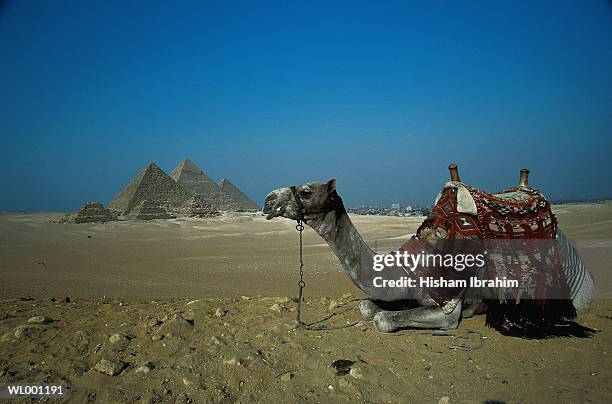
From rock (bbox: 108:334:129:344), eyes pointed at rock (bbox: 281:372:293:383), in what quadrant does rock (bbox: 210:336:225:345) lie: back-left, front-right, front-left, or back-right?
front-left

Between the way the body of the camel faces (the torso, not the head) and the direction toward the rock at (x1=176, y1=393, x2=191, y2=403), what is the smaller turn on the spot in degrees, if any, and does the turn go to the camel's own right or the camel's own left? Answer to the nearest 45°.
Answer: approximately 45° to the camel's own left

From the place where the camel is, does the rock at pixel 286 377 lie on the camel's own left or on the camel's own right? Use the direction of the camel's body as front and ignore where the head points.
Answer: on the camel's own left

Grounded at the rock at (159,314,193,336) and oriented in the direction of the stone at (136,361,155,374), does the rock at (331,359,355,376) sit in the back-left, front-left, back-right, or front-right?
front-left

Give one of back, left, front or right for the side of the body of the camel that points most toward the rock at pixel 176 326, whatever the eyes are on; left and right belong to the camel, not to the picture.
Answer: front

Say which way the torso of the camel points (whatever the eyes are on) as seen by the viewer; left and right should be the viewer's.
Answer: facing to the left of the viewer

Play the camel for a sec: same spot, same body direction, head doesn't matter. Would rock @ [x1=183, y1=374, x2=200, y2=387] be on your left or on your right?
on your left

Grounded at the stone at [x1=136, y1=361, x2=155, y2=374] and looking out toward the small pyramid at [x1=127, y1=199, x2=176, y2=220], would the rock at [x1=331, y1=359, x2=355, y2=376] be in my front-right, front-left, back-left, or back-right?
back-right

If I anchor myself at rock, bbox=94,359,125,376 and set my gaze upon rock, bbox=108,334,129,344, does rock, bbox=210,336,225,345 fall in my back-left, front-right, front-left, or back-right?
front-right

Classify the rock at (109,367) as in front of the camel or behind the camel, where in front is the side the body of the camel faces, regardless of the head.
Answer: in front

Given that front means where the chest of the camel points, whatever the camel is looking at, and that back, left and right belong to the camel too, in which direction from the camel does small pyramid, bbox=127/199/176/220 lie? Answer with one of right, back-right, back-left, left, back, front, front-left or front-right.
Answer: front-right

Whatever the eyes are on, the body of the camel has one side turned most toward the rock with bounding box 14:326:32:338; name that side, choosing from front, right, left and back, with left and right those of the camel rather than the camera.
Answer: front

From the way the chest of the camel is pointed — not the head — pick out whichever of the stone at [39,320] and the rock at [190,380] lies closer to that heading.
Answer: the stone
